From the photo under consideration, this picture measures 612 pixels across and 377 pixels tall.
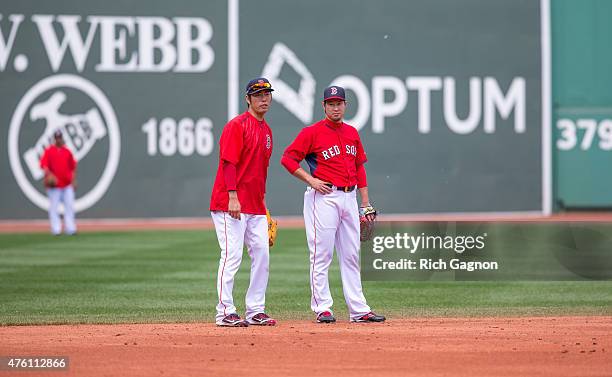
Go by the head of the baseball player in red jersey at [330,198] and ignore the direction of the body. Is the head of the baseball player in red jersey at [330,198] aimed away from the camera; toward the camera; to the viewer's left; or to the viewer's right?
toward the camera

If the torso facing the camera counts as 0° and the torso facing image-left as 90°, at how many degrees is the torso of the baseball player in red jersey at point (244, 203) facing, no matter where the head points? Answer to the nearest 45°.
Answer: approximately 315°

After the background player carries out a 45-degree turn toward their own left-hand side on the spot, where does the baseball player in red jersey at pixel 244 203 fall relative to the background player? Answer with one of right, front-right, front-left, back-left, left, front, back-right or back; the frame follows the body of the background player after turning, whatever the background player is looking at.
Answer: front-right

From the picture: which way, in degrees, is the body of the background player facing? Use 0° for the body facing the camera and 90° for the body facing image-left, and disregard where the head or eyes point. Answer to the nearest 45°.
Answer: approximately 0°

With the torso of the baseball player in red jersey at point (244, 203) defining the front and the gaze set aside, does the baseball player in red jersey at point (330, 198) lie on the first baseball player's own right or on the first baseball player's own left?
on the first baseball player's own left

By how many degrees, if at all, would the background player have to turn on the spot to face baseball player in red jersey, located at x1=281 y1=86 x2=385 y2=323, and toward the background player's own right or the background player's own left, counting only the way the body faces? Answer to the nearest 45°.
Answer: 0° — they already face them
